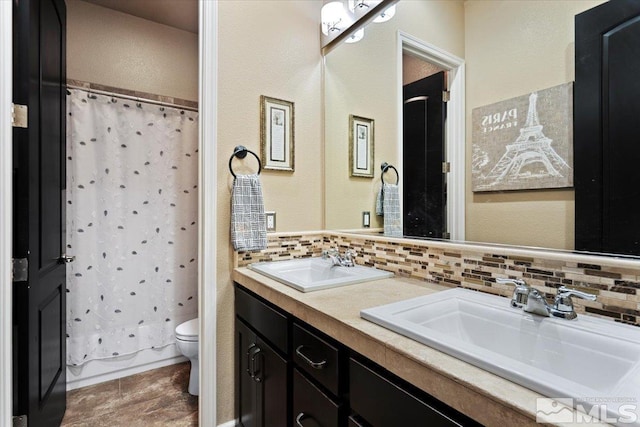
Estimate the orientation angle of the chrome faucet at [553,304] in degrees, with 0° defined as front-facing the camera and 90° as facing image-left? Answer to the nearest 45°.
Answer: approximately 45°

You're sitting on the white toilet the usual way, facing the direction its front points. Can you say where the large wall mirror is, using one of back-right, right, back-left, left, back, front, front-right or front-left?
back-left

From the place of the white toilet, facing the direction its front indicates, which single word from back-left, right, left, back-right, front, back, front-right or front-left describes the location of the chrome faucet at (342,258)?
back-left
